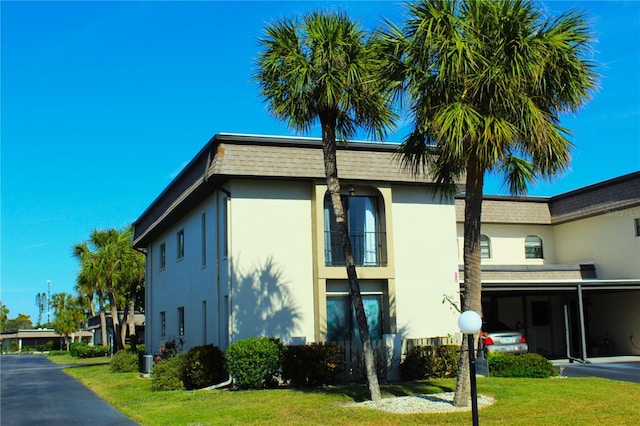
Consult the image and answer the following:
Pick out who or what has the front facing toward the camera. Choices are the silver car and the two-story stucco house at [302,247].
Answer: the two-story stucco house

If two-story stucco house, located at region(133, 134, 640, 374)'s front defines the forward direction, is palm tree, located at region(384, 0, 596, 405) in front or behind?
in front

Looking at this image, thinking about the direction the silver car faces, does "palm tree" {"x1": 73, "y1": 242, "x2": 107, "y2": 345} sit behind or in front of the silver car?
in front

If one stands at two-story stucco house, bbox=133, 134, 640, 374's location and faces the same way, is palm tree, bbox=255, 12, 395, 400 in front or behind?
in front

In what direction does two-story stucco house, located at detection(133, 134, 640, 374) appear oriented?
toward the camera

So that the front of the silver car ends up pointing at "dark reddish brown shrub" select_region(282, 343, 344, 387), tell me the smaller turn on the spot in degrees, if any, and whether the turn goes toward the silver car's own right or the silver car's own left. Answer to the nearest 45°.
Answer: approximately 90° to the silver car's own left

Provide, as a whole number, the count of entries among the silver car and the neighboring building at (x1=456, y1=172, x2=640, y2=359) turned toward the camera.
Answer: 1

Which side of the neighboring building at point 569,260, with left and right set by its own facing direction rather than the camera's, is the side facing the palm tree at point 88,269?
right

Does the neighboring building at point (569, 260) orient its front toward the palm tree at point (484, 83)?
yes

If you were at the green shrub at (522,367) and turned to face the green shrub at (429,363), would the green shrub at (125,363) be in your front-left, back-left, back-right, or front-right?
front-right

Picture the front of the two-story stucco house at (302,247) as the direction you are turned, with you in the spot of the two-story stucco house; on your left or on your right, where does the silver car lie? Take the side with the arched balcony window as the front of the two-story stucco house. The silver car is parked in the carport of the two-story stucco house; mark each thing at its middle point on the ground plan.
on your left

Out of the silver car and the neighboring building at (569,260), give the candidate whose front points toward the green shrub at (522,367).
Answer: the neighboring building

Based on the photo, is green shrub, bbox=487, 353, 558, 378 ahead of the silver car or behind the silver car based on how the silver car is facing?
behind

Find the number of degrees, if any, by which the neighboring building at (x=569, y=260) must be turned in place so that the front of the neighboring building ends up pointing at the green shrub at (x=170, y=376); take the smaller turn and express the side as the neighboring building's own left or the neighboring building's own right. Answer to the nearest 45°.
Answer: approximately 45° to the neighboring building's own right
